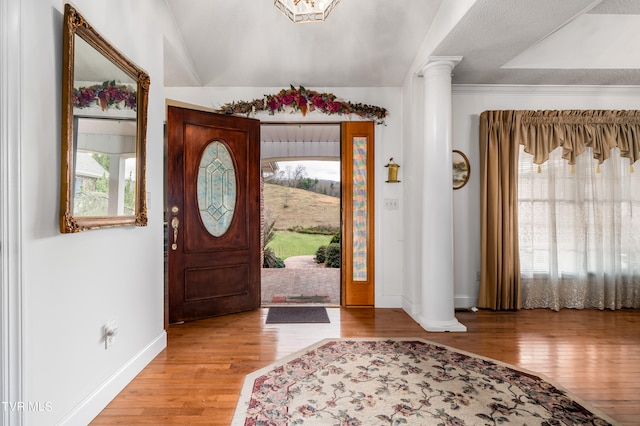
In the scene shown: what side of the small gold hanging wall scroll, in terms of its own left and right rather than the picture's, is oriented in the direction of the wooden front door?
right

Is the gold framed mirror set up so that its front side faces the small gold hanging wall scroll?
no

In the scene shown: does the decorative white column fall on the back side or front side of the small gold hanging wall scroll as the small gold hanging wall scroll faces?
on the front side

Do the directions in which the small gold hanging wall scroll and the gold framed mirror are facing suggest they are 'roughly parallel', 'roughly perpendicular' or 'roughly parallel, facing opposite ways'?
roughly perpendicular

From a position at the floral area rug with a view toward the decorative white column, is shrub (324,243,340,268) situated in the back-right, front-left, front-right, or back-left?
front-left

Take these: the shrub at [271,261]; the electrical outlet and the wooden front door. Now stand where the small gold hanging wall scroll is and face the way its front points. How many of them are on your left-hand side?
0

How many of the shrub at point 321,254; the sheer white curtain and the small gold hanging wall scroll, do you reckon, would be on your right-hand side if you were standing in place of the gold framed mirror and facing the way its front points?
0

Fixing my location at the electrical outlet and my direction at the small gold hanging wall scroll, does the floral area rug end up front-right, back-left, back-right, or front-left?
front-right

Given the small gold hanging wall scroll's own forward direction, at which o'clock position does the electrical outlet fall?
The electrical outlet is roughly at 1 o'clock from the small gold hanging wall scroll.

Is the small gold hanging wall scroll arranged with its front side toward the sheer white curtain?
no

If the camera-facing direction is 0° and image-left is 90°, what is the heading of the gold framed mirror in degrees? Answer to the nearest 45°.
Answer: approximately 315°

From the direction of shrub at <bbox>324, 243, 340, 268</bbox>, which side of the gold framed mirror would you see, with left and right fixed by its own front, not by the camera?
left

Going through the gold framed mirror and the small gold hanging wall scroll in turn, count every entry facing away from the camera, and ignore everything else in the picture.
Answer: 0

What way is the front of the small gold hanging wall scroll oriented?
toward the camera

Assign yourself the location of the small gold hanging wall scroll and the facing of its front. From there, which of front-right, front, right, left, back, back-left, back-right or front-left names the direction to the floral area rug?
front

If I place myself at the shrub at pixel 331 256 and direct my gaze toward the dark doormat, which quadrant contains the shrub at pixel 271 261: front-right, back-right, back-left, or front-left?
front-right

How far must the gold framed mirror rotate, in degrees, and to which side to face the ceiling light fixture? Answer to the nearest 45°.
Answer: approximately 45° to its left

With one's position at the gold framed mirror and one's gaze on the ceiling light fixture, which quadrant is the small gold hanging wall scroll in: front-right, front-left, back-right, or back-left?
front-left
